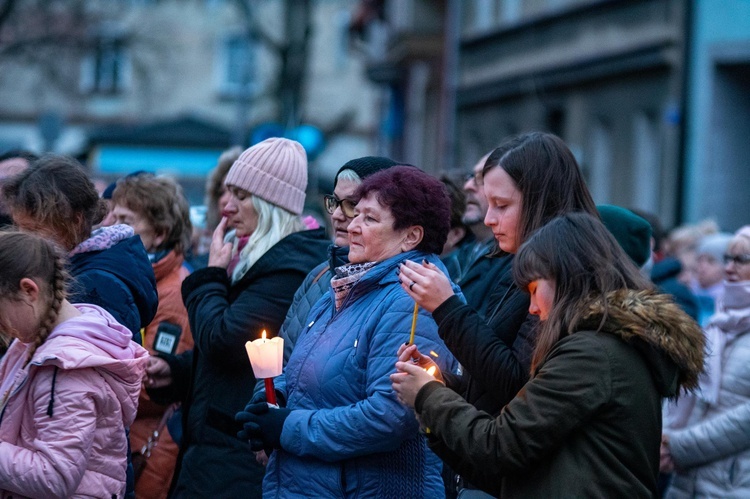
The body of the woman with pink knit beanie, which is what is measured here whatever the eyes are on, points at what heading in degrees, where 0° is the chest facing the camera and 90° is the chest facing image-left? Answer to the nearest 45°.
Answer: approximately 90°

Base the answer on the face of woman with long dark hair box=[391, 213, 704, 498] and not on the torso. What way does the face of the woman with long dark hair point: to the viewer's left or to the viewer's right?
to the viewer's left

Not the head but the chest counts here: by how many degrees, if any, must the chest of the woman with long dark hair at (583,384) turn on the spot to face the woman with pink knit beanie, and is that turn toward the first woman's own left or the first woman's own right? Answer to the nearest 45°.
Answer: approximately 45° to the first woman's own right

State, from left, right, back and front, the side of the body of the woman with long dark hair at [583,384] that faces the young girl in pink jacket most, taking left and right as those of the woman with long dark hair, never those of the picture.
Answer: front

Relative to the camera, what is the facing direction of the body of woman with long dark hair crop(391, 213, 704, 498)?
to the viewer's left
